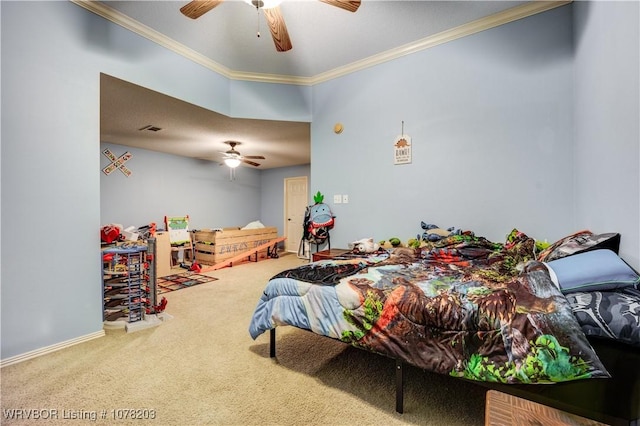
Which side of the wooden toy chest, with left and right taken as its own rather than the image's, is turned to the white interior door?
left

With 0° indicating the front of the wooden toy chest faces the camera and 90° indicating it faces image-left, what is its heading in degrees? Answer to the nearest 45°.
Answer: approximately 315°

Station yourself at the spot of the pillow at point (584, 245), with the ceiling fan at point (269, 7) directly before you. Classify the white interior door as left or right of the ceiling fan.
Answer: right

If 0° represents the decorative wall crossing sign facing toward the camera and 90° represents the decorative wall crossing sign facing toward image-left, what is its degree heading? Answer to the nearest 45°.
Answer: approximately 0°

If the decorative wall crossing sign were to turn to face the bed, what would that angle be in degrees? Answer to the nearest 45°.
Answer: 0° — it already faces it
